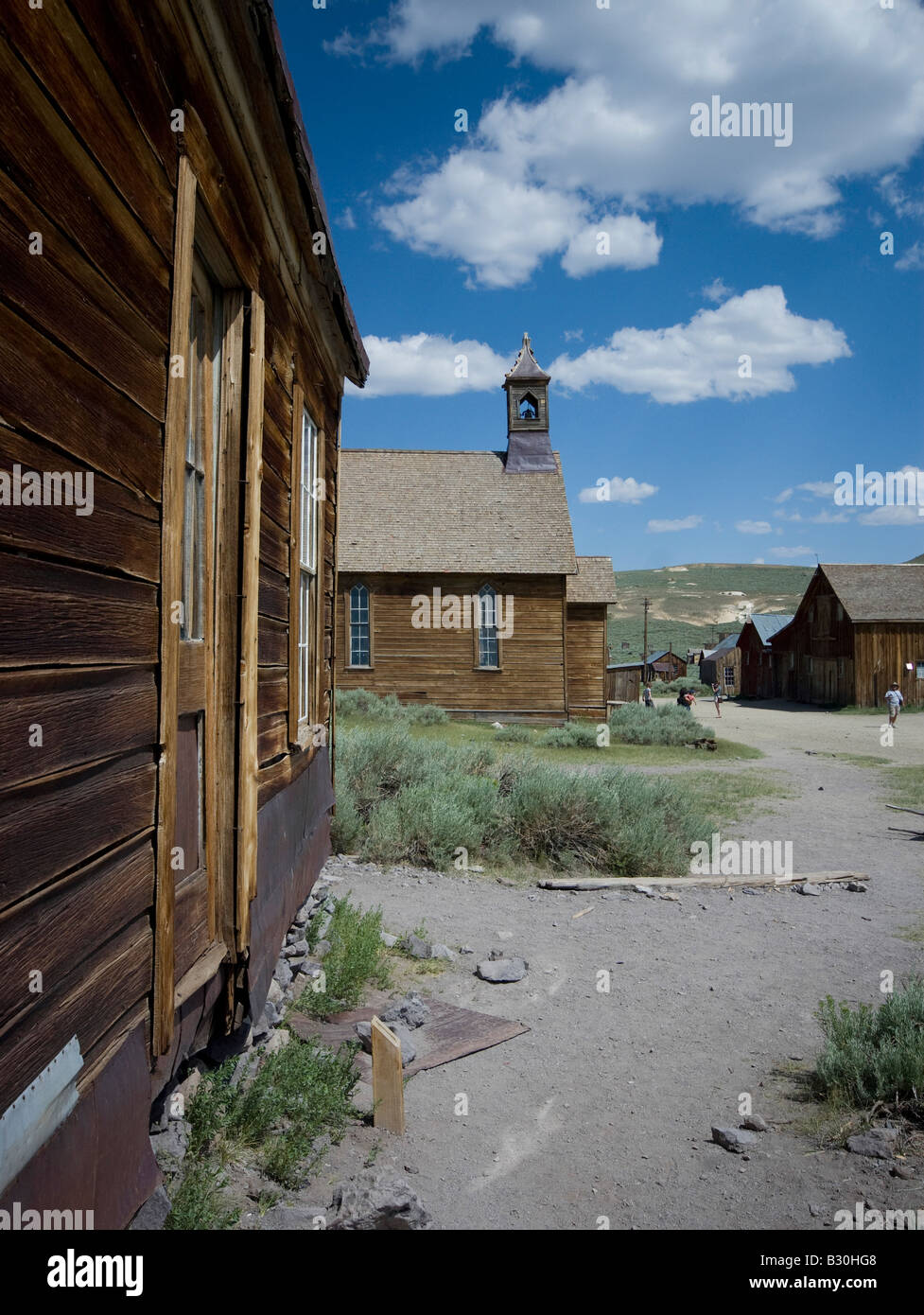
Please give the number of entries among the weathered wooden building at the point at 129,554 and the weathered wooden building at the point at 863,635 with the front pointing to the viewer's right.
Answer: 1

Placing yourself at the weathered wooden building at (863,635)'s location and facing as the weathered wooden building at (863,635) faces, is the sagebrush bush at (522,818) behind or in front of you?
in front

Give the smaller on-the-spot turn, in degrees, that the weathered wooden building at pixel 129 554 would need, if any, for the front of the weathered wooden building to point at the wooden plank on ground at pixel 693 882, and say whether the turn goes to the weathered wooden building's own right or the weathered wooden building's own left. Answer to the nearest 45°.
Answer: approximately 45° to the weathered wooden building's own left

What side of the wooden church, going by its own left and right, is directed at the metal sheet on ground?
right

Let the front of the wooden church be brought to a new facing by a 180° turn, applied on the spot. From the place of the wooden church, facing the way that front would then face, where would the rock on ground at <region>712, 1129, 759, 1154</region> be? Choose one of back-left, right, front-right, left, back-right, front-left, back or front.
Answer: left

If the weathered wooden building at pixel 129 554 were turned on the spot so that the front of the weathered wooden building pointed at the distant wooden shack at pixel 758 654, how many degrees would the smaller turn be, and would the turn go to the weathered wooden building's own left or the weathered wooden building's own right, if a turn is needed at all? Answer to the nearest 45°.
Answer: approximately 45° to the weathered wooden building's own left

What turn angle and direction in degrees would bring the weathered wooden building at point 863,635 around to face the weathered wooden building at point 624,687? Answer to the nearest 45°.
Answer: approximately 45° to its right

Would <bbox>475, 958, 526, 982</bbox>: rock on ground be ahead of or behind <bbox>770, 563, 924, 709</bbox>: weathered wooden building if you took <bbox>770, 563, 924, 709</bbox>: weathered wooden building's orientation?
ahead

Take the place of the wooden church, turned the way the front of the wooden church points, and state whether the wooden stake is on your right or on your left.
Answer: on your right

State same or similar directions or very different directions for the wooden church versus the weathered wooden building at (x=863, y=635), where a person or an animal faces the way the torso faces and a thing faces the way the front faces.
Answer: very different directions

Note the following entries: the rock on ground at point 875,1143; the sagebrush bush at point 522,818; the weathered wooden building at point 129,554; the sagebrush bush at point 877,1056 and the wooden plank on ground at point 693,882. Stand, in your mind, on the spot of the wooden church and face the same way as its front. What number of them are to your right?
5

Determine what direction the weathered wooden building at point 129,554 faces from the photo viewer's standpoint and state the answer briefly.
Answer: facing to the right of the viewer

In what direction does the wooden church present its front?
to the viewer's right
